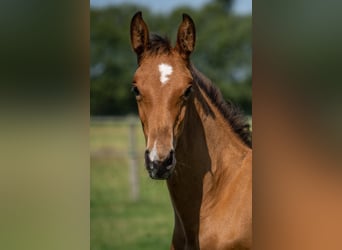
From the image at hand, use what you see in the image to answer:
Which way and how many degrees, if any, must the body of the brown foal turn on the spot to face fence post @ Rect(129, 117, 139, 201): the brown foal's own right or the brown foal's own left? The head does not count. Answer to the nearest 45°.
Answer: approximately 135° to the brown foal's own right

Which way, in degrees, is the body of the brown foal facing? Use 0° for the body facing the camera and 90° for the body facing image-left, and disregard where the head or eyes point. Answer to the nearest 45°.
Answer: approximately 45°

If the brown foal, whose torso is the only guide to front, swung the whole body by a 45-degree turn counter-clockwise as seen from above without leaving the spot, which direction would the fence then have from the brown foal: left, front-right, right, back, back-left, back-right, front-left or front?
back
